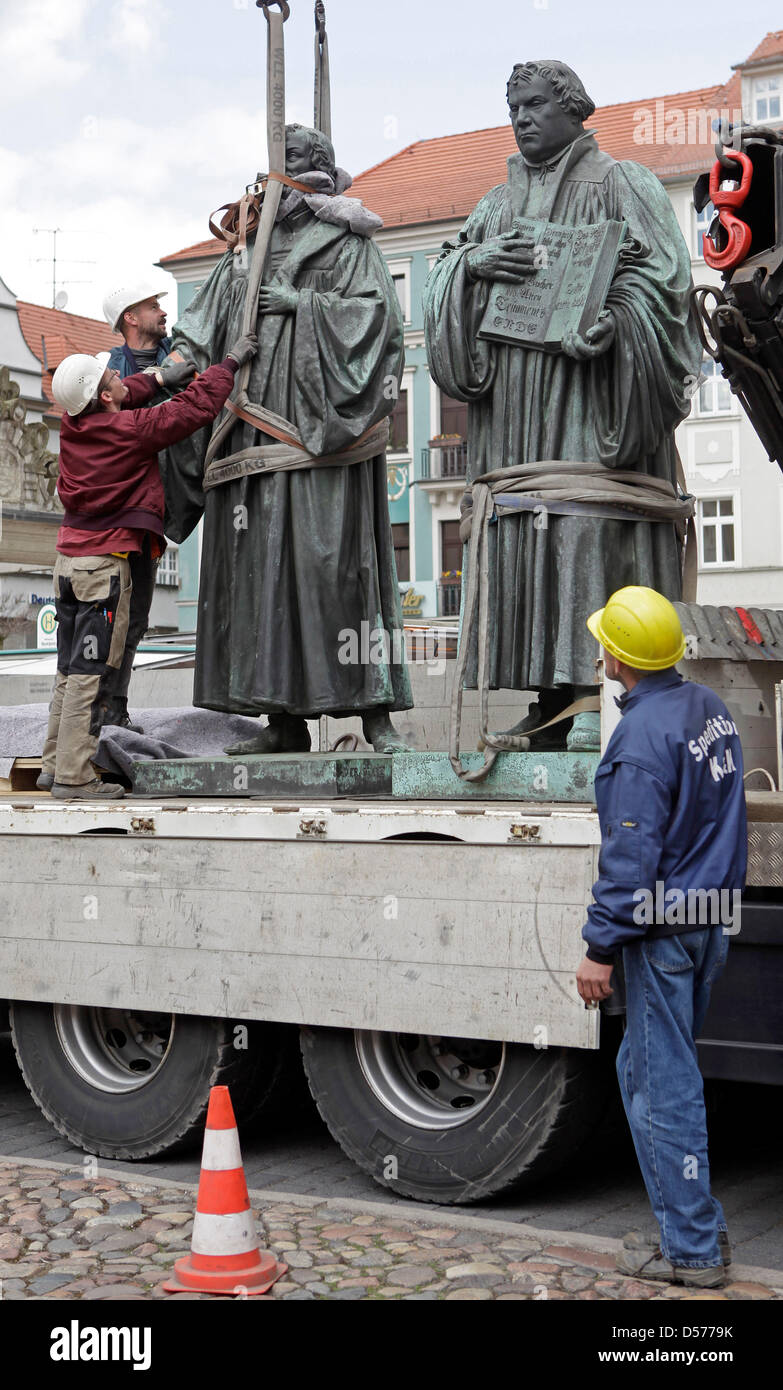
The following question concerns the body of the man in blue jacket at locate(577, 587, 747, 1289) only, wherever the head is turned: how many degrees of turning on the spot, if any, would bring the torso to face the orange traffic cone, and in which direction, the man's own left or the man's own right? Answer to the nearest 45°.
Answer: approximately 45° to the man's own left

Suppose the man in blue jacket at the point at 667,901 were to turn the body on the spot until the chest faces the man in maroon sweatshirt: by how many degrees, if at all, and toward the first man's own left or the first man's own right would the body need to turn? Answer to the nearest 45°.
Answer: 0° — they already face them

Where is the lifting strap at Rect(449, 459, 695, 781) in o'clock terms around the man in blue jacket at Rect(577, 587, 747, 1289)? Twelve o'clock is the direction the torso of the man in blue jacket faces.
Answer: The lifting strap is roughly at 1 o'clock from the man in blue jacket.

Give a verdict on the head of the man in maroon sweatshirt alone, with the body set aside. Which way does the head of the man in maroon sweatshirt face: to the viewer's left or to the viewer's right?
to the viewer's right

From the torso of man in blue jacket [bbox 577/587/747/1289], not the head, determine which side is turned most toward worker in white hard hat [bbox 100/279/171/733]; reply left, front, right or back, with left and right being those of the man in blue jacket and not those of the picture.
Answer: front

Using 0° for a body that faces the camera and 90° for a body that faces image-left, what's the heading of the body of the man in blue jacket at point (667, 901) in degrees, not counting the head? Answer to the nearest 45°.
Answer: approximately 135°

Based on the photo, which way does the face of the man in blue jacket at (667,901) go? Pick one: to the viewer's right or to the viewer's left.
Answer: to the viewer's left
